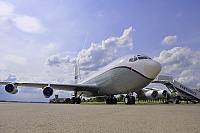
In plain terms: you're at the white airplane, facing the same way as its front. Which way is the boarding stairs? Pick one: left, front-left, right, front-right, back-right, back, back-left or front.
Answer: left

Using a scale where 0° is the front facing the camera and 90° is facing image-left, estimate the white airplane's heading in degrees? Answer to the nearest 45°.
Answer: approximately 315°
